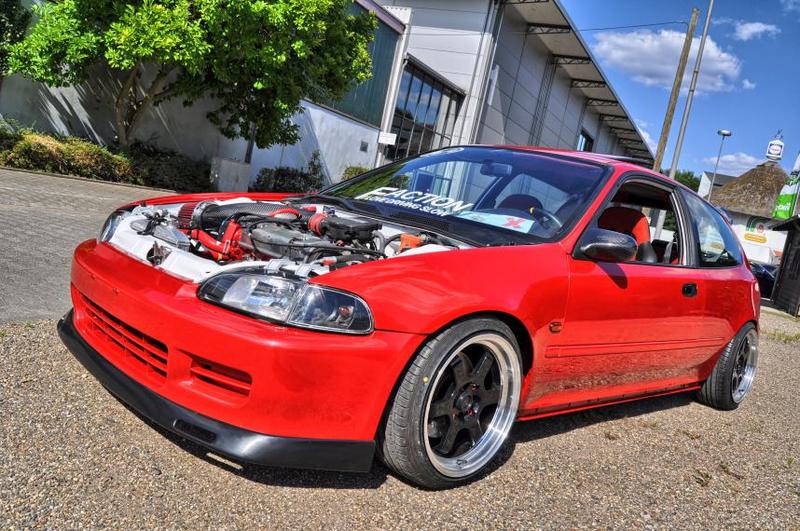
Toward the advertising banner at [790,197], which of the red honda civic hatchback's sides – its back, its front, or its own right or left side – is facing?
back

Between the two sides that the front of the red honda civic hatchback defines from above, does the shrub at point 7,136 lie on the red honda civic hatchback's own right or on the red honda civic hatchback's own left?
on the red honda civic hatchback's own right

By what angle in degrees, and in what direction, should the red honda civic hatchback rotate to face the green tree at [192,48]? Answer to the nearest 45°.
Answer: approximately 90° to its right

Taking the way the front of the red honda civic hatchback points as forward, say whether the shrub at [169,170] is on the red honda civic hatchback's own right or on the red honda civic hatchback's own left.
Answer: on the red honda civic hatchback's own right

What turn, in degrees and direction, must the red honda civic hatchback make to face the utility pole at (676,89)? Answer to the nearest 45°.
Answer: approximately 135° to its right

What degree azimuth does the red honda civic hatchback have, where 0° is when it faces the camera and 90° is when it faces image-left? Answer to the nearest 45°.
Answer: approximately 45°

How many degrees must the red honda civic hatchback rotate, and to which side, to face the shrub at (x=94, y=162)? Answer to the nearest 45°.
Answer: approximately 90° to its right

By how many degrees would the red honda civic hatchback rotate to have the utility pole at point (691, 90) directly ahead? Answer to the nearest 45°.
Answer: approximately 135° to its right

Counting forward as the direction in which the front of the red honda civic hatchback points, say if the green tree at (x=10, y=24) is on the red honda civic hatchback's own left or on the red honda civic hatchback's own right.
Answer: on the red honda civic hatchback's own right

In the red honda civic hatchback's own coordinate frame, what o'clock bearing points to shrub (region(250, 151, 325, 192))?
The shrub is roughly at 4 o'clock from the red honda civic hatchback.

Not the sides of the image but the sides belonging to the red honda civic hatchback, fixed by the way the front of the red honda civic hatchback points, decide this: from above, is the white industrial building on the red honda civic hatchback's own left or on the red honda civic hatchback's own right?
on the red honda civic hatchback's own right
